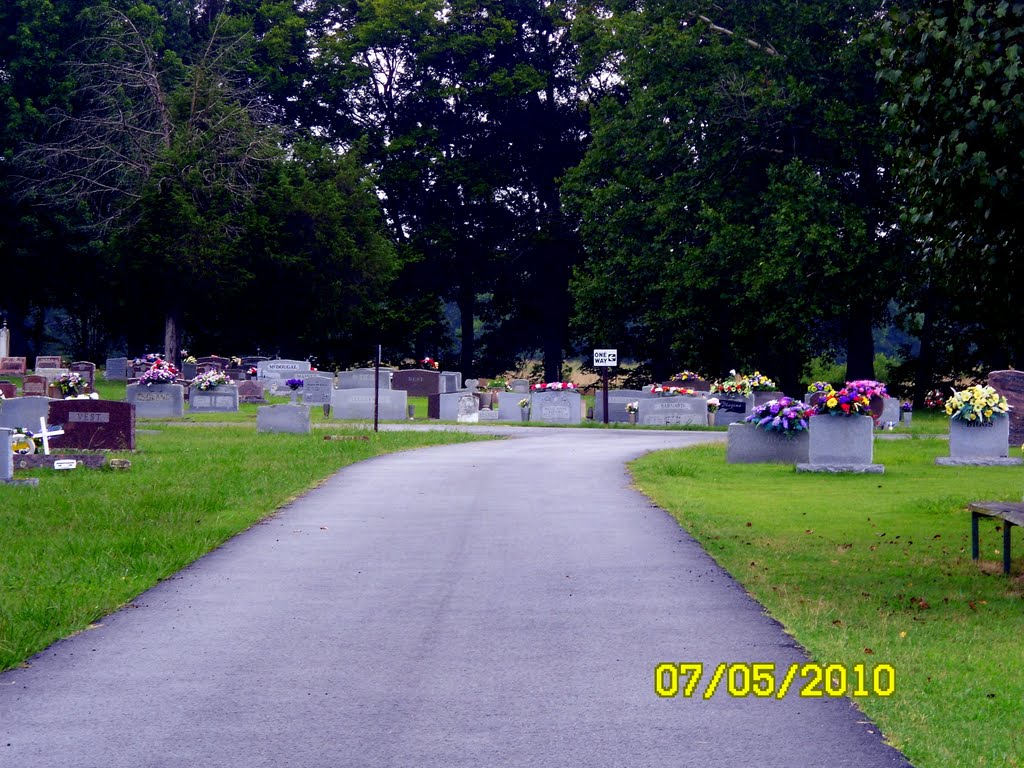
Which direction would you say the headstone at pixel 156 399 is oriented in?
toward the camera

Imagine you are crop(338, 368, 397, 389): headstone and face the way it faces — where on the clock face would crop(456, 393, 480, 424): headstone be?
crop(456, 393, 480, 424): headstone is roughly at 11 o'clock from crop(338, 368, 397, 389): headstone.

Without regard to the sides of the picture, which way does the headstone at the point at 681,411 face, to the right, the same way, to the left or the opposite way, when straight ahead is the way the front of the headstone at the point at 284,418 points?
the same way

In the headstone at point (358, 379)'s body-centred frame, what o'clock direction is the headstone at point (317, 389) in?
the headstone at point (317, 389) is roughly at 1 o'clock from the headstone at point (358, 379).

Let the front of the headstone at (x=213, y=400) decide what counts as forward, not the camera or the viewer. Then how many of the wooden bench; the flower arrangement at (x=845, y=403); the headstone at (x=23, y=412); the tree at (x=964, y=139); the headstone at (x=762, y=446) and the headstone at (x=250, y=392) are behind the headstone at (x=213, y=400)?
1

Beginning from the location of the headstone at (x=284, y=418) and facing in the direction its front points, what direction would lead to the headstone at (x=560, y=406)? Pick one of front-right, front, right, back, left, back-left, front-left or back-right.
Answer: back-left

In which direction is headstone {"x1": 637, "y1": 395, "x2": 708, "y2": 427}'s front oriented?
toward the camera

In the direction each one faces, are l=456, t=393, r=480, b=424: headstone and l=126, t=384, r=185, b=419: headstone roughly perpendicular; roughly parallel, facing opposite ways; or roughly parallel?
roughly parallel

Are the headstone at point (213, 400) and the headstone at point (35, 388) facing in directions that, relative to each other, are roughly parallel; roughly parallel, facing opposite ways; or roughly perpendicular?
roughly parallel

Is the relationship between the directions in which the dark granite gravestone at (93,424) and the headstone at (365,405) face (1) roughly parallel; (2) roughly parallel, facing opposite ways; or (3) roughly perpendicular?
roughly parallel

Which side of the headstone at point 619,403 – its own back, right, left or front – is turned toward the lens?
front

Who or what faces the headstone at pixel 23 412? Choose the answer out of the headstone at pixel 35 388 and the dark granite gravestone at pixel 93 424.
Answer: the headstone at pixel 35 388

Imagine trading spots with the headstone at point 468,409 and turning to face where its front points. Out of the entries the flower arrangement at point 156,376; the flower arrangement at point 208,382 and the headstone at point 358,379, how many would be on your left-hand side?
0

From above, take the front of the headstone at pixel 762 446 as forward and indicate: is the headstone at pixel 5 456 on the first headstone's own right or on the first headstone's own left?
on the first headstone's own right

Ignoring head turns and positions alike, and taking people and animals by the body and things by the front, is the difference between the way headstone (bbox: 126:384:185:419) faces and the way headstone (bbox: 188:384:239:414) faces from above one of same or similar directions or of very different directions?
same or similar directions

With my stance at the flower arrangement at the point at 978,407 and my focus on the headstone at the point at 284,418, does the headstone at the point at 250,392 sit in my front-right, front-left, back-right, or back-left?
front-right
